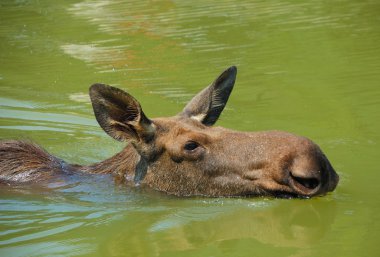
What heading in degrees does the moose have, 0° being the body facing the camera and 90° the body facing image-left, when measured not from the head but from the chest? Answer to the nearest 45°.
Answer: approximately 270°
